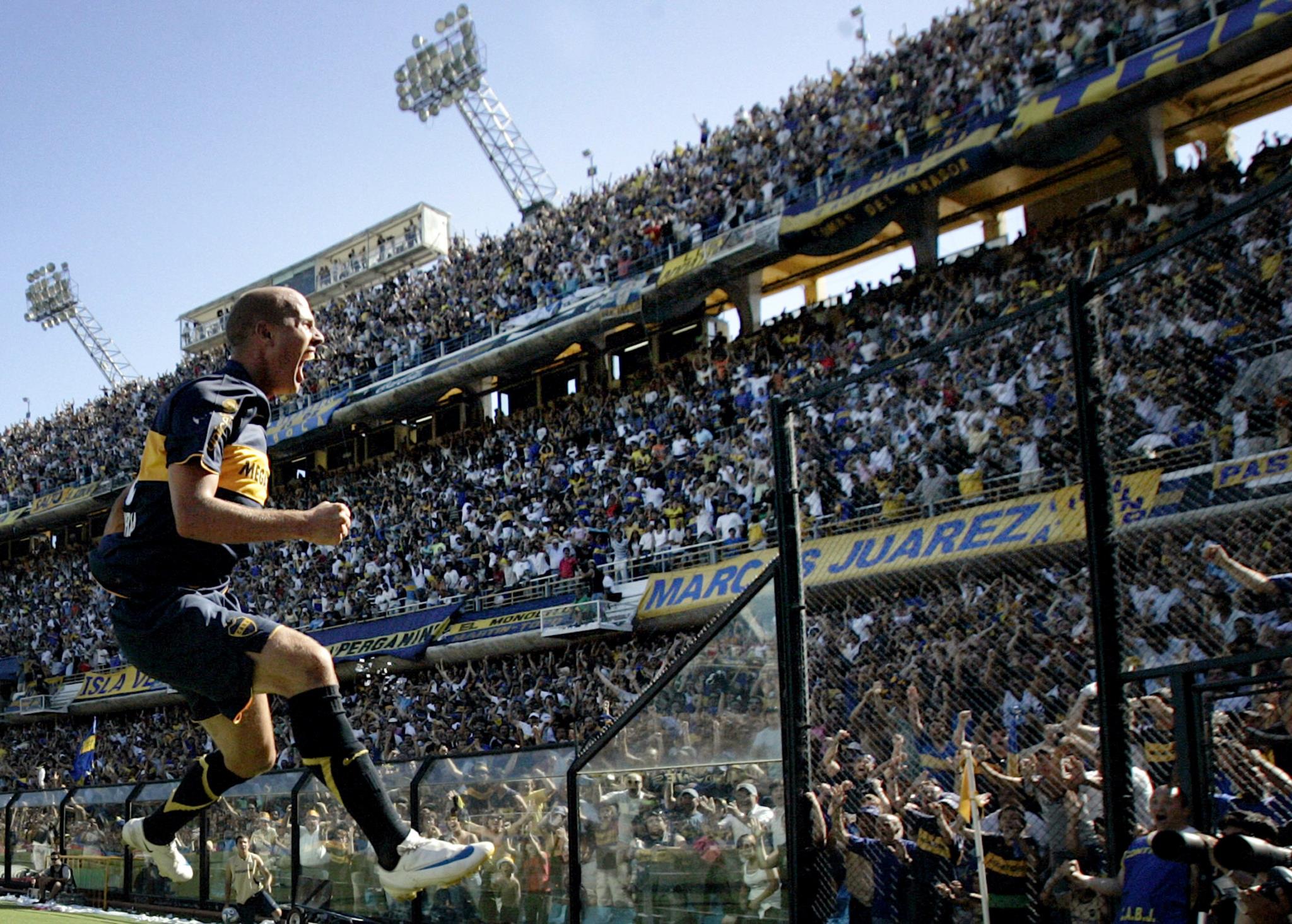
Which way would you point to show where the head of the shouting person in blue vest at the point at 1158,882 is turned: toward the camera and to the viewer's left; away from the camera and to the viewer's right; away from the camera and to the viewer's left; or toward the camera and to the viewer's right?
toward the camera and to the viewer's left

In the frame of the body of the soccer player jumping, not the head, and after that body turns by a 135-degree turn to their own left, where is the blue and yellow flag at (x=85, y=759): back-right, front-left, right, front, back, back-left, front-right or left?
front-right

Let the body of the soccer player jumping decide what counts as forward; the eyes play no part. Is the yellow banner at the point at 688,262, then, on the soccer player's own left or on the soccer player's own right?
on the soccer player's own left

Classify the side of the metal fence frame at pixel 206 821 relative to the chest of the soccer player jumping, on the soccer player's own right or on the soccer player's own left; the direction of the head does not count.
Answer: on the soccer player's own left

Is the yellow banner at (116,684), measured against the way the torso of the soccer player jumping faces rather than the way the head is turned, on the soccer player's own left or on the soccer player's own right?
on the soccer player's own left

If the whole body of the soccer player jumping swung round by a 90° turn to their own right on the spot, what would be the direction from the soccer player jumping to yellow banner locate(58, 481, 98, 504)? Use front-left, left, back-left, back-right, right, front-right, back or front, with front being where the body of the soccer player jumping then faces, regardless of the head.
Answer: back

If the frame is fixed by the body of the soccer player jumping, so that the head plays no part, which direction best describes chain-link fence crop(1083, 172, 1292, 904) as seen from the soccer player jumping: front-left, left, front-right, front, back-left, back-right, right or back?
front

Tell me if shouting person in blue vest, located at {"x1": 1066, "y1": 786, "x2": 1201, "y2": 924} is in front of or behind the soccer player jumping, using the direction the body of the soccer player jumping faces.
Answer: in front

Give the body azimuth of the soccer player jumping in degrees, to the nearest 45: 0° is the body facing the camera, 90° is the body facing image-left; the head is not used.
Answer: approximately 270°

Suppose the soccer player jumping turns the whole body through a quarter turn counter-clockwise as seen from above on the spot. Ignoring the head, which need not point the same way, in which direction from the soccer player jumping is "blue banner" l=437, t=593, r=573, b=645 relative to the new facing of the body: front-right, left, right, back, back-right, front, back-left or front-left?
front

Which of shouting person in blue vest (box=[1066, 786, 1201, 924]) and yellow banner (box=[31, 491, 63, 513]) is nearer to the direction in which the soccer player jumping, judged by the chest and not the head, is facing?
the shouting person in blue vest

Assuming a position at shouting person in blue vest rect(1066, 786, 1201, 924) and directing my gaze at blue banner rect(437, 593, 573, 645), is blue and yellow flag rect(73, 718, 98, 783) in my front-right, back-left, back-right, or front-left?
front-left

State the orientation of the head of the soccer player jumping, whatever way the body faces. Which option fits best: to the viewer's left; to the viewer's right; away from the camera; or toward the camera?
to the viewer's right

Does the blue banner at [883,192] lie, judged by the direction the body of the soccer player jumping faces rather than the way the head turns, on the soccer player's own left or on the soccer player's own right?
on the soccer player's own left

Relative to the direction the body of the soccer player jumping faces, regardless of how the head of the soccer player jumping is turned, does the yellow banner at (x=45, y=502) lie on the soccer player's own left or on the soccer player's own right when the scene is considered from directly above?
on the soccer player's own left
